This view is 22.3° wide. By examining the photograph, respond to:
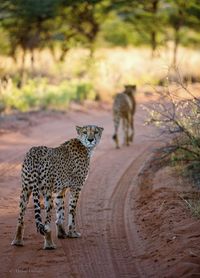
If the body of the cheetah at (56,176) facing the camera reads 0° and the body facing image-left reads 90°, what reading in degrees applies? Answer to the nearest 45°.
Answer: approximately 225°

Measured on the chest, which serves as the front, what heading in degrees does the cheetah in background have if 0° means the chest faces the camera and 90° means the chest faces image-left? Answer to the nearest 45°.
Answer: approximately 225°

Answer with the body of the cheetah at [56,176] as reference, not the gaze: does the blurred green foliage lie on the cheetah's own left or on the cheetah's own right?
on the cheetah's own left

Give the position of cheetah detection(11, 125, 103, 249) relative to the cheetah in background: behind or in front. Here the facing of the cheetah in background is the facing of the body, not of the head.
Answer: behind

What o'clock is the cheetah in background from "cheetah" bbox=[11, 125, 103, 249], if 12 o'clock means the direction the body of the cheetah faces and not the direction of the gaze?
The cheetah in background is roughly at 11 o'clock from the cheetah.
